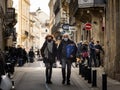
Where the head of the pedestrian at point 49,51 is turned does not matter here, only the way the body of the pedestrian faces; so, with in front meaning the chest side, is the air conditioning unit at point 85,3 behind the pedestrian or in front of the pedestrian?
behind

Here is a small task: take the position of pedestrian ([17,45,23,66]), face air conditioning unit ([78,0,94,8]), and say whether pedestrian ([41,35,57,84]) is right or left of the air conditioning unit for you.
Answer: right

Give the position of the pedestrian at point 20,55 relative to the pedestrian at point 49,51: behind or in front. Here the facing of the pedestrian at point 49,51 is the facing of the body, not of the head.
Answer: behind

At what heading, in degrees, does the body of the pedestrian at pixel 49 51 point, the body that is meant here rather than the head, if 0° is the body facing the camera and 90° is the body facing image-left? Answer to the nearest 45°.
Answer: approximately 0°

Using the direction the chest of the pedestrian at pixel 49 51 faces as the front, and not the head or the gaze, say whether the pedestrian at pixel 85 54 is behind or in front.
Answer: behind
